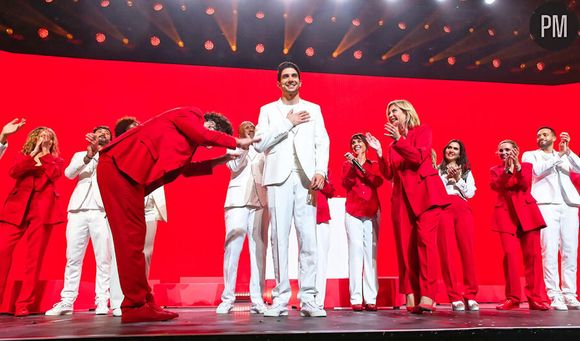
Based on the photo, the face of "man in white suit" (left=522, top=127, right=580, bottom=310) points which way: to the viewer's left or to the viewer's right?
to the viewer's left

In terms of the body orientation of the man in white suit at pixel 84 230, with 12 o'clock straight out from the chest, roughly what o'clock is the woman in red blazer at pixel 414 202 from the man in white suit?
The woman in red blazer is roughly at 10 o'clock from the man in white suit.

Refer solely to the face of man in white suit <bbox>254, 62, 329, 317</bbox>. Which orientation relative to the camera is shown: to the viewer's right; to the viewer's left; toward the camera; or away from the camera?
toward the camera

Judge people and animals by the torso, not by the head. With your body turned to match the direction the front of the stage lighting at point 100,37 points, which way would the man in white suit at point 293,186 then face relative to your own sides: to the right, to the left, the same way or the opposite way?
the same way

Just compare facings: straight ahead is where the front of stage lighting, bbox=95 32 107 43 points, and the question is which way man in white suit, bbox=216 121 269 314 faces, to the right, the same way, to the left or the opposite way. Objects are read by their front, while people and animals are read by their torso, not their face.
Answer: the same way

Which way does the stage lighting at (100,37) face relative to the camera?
toward the camera

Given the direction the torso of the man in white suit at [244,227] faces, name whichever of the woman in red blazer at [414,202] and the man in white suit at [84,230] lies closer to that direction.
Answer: the woman in red blazer

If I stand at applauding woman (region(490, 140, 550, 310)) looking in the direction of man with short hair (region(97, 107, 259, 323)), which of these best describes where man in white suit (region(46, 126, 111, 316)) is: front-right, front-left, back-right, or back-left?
front-right

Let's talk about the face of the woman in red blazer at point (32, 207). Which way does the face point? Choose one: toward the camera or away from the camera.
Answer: toward the camera

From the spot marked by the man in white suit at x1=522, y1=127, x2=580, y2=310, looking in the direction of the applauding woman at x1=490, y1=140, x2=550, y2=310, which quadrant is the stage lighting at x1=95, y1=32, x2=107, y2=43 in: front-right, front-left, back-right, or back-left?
front-right

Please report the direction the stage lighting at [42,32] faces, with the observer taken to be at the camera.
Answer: facing the viewer

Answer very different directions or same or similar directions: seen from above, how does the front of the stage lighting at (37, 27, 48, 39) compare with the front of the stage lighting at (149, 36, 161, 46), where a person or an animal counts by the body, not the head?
same or similar directions

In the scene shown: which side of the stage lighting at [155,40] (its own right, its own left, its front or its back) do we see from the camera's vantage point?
front

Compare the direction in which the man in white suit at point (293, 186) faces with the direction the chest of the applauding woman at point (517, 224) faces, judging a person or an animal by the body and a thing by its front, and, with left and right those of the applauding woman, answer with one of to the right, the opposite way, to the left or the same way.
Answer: the same way
